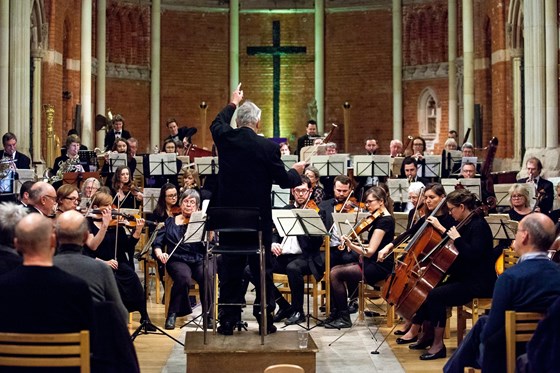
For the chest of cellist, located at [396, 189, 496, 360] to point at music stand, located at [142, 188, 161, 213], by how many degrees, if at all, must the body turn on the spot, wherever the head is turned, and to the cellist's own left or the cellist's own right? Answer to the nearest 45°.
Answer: approximately 45° to the cellist's own right

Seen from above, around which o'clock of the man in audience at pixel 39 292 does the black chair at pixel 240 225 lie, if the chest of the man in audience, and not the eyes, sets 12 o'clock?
The black chair is roughly at 1 o'clock from the man in audience.

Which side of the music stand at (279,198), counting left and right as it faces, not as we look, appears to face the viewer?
back

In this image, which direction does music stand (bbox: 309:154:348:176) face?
away from the camera

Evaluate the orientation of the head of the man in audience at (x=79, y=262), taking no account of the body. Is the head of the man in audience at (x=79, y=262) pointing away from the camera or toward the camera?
away from the camera

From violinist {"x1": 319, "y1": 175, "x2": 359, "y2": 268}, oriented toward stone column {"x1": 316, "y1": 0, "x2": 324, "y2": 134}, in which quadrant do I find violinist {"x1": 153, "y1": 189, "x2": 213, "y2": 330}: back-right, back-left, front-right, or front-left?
back-left

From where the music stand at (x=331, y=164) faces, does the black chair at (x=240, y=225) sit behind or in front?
behind

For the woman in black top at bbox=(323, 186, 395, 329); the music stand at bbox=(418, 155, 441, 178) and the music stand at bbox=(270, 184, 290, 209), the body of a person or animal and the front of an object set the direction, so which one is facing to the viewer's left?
the woman in black top

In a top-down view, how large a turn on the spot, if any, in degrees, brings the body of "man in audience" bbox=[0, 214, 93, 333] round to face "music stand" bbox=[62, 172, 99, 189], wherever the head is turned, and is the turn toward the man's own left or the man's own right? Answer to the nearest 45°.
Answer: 0° — they already face it

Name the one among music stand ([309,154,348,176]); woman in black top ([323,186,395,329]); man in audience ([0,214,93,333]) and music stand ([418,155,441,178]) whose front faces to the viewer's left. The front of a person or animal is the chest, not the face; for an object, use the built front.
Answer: the woman in black top

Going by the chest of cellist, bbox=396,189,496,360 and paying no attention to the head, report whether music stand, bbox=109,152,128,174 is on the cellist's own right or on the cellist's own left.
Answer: on the cellist's own right

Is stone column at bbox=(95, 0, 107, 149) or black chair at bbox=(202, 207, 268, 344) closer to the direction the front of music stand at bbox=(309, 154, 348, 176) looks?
the stone column

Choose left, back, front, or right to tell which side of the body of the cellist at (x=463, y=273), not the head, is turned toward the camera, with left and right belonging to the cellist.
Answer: left

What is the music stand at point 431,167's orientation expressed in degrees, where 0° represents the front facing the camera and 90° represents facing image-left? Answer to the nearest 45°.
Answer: approximately 180°

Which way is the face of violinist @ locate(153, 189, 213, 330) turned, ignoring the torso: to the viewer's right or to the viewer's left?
to the viewer's right

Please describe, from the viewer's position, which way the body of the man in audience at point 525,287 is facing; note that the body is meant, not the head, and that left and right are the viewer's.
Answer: facing away from the viewer and to the left of the viewer

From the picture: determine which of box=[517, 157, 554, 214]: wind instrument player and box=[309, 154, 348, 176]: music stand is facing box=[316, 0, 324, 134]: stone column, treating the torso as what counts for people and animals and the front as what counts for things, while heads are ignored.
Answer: the music stand
